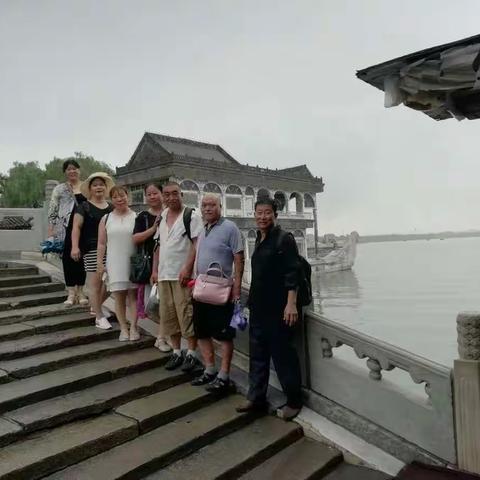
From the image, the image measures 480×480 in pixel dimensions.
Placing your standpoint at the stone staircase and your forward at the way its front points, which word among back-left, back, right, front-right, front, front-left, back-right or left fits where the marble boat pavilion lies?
back-left

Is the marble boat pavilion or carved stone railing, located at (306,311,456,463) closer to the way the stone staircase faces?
the carved stone railing

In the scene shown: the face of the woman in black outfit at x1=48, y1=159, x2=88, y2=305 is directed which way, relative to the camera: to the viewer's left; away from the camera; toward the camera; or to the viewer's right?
toward the camera

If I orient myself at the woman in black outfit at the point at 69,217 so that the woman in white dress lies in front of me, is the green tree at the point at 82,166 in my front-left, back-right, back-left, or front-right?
back-left

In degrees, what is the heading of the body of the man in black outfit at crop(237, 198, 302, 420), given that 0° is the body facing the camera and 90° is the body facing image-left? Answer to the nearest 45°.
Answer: approximately 45°

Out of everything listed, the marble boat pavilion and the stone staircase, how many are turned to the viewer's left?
0

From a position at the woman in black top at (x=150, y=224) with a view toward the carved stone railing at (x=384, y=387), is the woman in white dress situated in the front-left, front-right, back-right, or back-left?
back-right

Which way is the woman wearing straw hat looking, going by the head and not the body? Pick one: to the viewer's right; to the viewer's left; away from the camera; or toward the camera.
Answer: toward the camera

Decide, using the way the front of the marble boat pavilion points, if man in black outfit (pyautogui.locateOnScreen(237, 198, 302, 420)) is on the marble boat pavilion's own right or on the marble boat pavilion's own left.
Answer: on the marble boat pavilion's own right

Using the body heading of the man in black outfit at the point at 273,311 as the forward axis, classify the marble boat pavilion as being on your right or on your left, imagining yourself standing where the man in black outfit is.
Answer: on your right

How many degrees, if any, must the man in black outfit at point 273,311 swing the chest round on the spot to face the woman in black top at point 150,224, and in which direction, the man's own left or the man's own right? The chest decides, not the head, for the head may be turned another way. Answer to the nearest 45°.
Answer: approximately 90° to the man's own right
